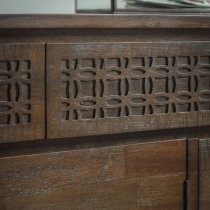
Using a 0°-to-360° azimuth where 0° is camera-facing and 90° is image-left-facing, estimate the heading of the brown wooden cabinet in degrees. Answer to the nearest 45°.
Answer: approximately 315°
